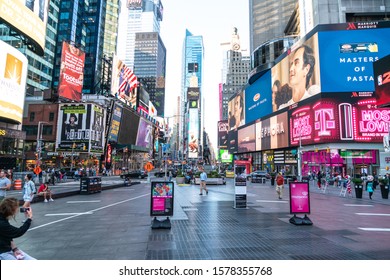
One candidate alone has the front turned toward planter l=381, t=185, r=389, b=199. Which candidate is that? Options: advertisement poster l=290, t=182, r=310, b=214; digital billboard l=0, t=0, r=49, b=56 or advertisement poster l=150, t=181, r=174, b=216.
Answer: the digital billboard

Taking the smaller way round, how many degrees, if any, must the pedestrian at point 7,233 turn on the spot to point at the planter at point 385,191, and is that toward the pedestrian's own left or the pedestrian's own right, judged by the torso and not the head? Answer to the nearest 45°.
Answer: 0° — they already face it

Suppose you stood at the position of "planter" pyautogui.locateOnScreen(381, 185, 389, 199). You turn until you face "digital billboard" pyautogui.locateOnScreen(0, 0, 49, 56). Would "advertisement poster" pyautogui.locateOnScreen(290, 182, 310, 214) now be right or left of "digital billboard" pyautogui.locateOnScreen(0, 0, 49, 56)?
left

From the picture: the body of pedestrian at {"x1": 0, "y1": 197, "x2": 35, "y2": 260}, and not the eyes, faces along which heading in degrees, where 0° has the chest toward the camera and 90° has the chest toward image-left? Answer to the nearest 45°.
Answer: approximately 270°

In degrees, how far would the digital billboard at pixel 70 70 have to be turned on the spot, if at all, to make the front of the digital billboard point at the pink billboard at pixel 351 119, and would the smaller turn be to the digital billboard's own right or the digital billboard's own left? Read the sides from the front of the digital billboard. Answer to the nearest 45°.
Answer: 0° — it already faces it

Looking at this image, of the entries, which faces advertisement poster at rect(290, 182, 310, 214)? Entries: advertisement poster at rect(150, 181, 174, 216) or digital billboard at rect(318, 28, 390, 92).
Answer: the digital billboard

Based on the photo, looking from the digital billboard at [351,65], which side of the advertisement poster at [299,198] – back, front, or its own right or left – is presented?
back

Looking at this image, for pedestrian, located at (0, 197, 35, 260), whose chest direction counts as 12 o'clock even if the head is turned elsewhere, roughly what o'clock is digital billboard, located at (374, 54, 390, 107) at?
The digital billboard is roughly at 12 o'clock from the pedestrian.

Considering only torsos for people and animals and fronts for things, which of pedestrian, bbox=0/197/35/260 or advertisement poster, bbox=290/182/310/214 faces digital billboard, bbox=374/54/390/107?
the pedestrian

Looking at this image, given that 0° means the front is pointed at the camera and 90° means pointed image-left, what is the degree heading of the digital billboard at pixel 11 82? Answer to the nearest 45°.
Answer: approximately 315°

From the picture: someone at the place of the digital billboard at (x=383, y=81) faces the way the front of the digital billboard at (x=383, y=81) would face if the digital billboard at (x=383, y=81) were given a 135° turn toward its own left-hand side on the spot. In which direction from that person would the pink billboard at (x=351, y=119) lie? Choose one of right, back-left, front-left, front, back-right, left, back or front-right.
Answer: left

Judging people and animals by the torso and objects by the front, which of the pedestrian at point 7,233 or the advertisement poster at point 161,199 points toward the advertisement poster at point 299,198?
the pedestrian

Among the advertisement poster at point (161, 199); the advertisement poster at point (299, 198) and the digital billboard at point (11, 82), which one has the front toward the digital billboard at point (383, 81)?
the digital billboard at point (11, 82)

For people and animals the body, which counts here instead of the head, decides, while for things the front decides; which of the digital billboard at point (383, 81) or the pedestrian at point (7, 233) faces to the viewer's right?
the pedestrian

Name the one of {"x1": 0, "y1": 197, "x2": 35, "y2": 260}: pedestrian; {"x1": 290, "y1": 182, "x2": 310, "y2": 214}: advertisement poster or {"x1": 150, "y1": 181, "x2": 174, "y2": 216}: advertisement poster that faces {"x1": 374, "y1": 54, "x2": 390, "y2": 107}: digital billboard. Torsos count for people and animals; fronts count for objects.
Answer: the pedestrian
